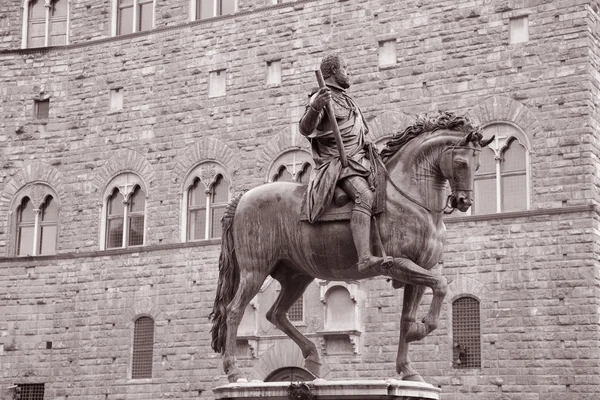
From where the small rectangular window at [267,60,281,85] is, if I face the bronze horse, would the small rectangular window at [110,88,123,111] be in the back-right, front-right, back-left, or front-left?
back-right

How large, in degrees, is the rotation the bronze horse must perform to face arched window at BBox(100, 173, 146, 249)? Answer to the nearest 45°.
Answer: approximately 90° to its left

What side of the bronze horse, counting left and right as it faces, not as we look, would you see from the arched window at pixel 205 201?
left

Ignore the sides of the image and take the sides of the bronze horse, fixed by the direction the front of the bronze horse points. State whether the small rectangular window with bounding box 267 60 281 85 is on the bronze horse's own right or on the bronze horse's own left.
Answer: on the bronze horse's own left

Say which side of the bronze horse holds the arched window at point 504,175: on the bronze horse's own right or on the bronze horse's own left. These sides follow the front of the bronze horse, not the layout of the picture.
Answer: on the bronze horse's own left

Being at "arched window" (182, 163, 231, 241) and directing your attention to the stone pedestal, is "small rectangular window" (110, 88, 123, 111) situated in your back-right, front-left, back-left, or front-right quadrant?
back-right

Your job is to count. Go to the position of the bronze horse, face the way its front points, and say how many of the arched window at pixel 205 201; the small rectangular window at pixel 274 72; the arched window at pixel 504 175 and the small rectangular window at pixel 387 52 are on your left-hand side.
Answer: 4

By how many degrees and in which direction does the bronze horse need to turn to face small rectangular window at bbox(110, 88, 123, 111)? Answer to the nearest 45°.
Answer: approximately 90° to its left

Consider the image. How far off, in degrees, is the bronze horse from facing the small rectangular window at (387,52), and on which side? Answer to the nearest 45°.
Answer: approximately 90° to its left

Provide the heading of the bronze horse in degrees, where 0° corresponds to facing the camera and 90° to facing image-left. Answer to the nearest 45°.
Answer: approximately 270°
